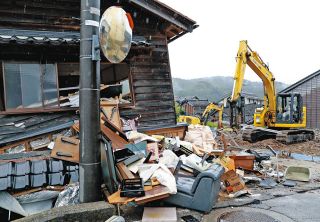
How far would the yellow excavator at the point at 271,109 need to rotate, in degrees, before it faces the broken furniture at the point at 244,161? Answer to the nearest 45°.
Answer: approximately 45° to its left

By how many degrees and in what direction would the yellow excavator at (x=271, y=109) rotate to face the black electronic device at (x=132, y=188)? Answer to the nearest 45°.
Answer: approximately 45° to its left

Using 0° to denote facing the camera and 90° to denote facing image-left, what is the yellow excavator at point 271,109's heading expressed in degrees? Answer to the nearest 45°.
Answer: approximately 45°

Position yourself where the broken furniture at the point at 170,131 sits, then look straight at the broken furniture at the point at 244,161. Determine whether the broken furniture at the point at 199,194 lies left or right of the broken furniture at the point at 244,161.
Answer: right

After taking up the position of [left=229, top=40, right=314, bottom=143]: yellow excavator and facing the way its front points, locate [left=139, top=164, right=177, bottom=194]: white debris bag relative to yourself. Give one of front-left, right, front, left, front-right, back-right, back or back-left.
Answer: front-left

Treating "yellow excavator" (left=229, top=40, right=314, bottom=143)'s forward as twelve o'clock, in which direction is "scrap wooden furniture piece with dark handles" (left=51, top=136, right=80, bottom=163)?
The scrap wooden furniture piece with dark handles is roughly at 11 o'clock from the yellow excavator.

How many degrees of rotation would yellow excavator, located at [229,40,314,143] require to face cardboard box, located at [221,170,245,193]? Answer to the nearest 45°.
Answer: approximately 45° to its left

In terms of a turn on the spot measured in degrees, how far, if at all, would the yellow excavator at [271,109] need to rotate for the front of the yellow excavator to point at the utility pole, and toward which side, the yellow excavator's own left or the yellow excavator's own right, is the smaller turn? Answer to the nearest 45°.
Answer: approximately 45° to the yellow excavator's own left

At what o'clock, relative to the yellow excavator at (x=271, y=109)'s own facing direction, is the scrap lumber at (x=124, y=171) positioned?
The scrap lumber is roughly at 11 o'clock from the yellow excavator.
